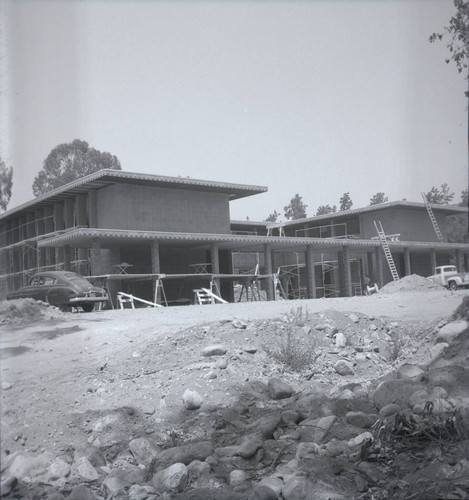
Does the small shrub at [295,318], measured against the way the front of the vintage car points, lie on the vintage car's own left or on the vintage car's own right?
on the vintage car's own right

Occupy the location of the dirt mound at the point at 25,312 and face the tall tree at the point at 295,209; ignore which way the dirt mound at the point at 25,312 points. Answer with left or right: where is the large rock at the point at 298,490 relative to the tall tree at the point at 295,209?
right

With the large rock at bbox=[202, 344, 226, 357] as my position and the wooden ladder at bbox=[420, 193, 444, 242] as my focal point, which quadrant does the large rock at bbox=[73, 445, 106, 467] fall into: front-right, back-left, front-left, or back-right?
back-right
